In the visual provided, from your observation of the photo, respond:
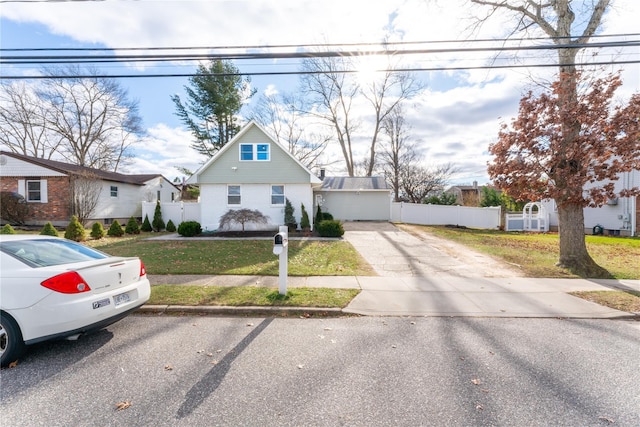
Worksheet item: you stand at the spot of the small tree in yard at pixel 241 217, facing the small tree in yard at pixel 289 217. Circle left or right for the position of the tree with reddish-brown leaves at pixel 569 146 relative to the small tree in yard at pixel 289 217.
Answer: right

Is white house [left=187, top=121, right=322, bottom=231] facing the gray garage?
no

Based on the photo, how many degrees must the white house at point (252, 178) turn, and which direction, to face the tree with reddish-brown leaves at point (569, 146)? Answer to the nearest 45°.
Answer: approximately 45° to its left

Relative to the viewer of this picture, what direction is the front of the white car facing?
facing away from the viewer and to the left of the viewer

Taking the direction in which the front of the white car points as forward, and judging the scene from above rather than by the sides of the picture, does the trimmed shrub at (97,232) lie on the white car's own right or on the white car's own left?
on the white car's own right

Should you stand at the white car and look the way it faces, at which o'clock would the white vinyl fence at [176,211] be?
The white vinyl fence is roughly at 2 o'clock from the white car.

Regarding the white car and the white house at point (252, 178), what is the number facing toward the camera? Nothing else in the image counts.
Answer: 1

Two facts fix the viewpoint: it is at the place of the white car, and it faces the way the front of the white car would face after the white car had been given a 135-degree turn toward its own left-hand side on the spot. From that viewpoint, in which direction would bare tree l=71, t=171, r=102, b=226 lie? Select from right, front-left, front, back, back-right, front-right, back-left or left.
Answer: back

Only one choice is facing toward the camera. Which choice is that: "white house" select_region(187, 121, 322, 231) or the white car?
the white house

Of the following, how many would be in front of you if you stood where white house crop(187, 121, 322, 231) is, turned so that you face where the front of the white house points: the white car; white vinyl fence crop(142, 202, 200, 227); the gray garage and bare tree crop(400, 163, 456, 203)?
1

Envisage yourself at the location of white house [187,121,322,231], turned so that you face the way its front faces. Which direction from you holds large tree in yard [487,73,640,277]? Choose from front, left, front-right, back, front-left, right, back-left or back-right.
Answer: front-left

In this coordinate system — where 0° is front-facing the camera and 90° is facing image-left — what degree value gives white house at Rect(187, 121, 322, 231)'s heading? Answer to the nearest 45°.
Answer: approximately 0°

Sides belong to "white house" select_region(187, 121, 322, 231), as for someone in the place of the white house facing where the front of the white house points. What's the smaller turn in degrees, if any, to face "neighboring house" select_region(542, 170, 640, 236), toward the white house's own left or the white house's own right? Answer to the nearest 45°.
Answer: approximately 90° to the white house's own left

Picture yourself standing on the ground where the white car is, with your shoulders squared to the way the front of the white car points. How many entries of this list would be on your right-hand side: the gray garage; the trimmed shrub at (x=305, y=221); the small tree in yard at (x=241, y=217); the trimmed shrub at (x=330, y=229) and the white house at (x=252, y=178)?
5

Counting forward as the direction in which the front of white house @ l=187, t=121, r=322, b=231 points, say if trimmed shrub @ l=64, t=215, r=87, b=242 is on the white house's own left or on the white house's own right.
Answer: on the white house's own right

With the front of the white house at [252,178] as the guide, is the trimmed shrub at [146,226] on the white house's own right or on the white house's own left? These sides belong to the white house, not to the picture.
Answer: on the white house's own right

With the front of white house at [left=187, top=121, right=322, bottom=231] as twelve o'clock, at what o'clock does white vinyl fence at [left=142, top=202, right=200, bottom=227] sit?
The white vinyl fence is roughly at 4 o'clock from the white house.

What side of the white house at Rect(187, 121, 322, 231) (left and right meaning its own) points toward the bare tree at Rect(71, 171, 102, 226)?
right
